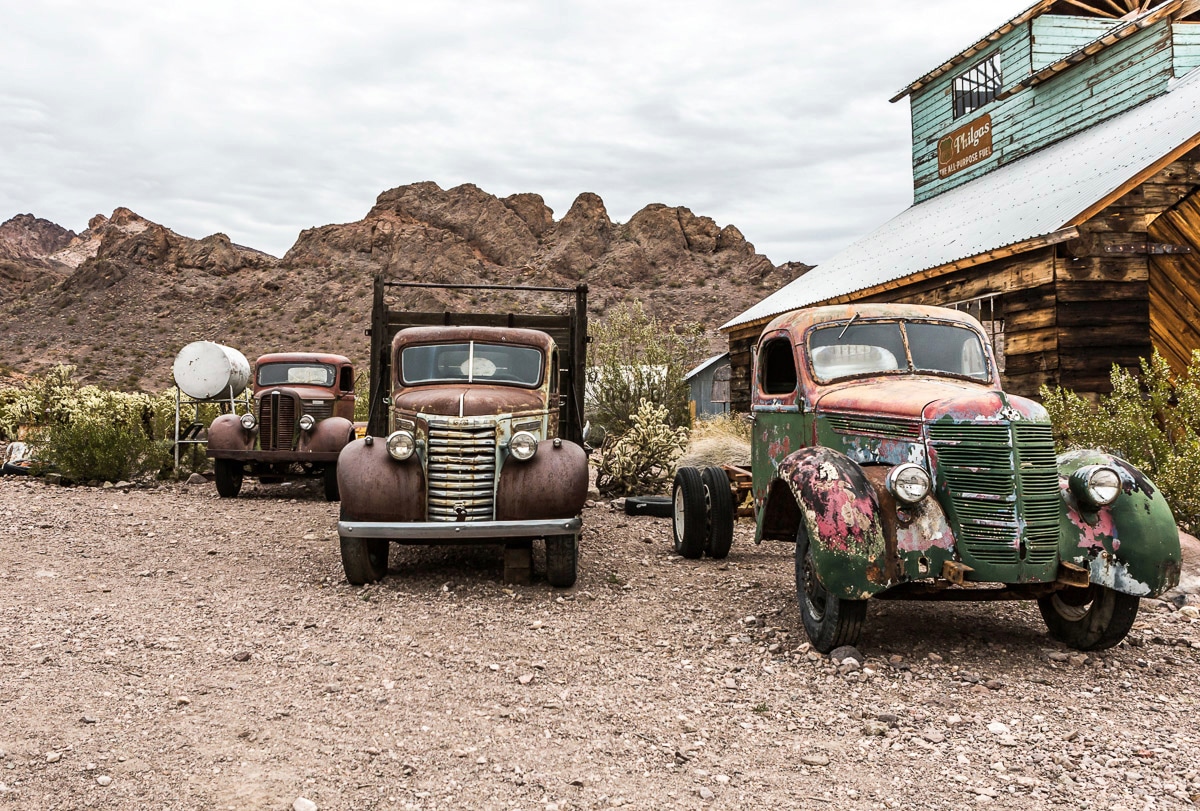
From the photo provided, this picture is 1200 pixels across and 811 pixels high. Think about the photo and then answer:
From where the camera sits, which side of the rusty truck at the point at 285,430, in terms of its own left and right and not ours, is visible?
front

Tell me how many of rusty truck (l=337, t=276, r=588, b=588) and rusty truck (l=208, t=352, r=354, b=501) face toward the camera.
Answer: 2

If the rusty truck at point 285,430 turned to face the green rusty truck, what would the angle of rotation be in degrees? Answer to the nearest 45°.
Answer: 0° — it already faces it

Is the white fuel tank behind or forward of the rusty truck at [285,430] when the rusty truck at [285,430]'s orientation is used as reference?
behind

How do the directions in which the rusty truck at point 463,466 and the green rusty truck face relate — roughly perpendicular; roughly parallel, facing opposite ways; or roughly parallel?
roughly parallel

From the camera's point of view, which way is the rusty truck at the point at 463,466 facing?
toward the camera

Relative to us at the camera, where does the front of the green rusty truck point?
facing the viewer and to the right of the viewer

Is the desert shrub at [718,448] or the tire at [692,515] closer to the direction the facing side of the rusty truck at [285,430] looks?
the tire

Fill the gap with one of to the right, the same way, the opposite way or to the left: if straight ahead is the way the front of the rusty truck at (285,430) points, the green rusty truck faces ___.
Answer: the same way

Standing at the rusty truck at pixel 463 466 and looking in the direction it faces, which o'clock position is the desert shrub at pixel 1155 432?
The desert shrub is roughly at 9 o'clock from the rusty truck.

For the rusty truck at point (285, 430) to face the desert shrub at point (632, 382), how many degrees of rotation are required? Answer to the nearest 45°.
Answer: approximately 135° to its left
